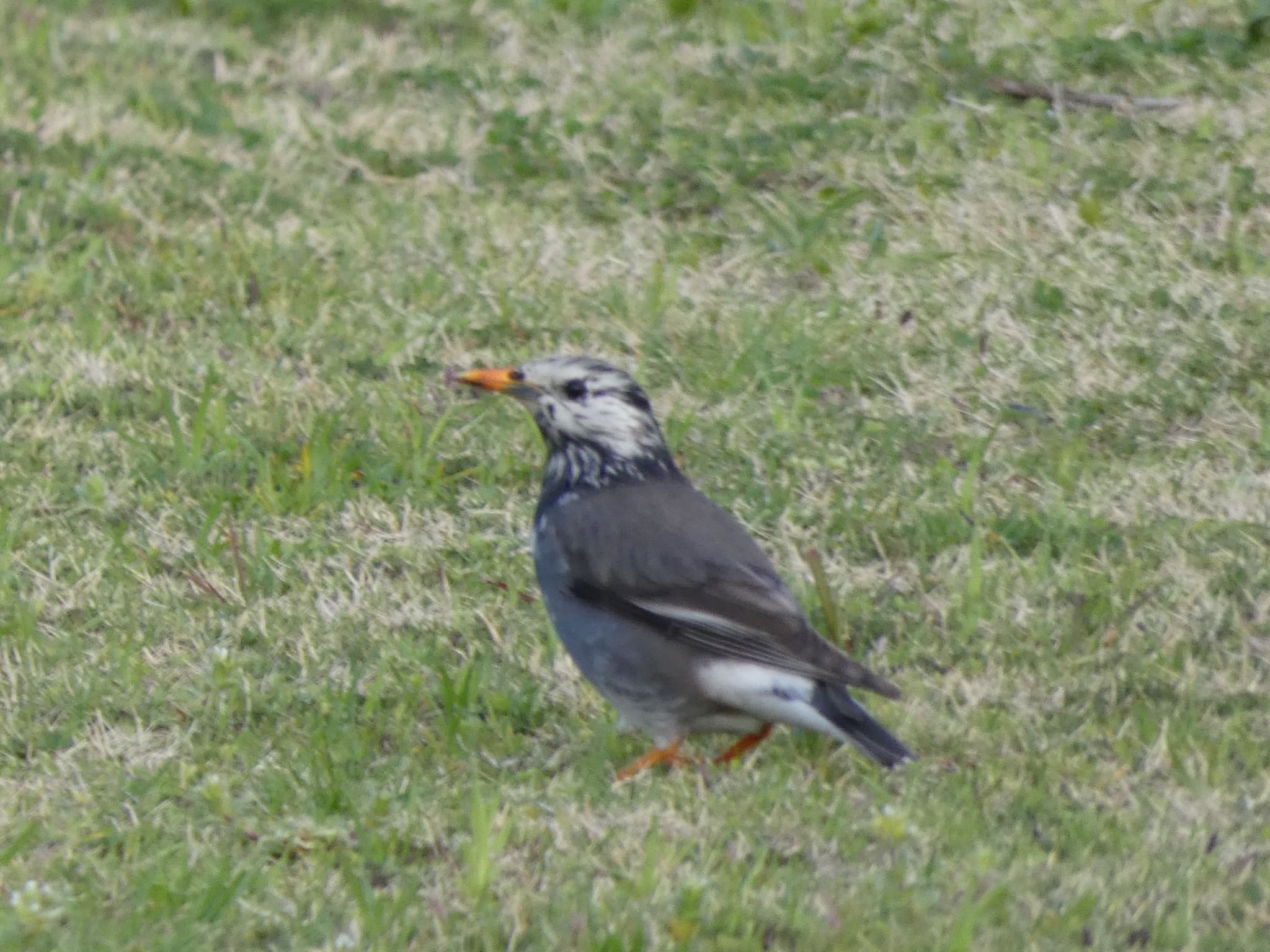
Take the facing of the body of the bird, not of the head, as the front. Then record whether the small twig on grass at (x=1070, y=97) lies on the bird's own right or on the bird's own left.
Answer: on the bird's own right

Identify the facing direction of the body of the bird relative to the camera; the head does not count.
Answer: to the viewer's left

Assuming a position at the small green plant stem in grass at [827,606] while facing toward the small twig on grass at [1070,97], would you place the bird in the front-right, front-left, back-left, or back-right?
back-left

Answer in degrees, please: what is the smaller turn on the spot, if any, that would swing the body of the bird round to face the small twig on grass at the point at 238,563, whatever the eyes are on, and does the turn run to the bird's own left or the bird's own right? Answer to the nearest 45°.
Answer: approximately 45° to the bird's own right

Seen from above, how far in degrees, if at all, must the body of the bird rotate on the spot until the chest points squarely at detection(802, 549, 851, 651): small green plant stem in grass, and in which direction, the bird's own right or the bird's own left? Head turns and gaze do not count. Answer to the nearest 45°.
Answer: approximately 135° to the bird's own right
